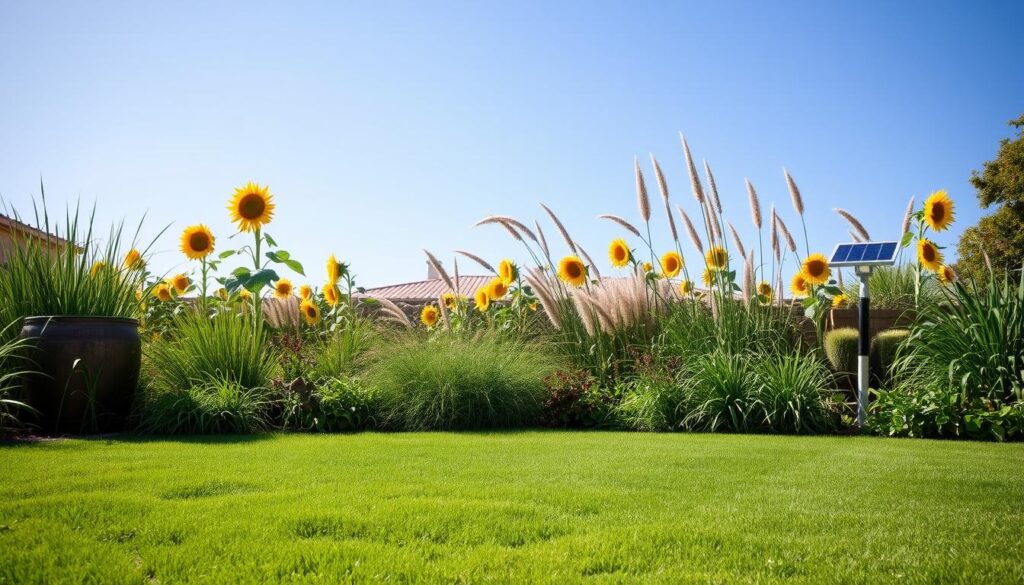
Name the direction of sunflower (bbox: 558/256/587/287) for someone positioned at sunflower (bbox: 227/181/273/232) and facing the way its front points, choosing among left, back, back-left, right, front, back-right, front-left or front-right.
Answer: left

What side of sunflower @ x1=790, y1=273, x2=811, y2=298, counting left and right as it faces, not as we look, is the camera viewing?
front

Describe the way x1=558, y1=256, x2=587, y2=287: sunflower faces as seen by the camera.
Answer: facing the viewer

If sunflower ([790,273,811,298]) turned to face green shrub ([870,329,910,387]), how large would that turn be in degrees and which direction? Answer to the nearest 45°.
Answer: approximately 45° to its left

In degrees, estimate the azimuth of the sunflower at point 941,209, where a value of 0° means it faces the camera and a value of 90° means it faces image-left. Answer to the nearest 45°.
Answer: approximately 315°

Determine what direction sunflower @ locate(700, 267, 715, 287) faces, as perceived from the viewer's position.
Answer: facing the viewer and to the left of the viewer

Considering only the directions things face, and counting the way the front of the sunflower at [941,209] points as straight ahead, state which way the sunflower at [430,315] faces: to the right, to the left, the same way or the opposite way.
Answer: the same way

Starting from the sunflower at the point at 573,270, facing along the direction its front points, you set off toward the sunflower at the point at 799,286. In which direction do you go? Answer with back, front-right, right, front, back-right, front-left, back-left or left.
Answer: left

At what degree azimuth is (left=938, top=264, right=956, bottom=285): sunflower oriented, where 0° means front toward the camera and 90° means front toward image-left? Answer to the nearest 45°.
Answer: approximately 315°

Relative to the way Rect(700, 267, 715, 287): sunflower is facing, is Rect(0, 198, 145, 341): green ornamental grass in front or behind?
in front

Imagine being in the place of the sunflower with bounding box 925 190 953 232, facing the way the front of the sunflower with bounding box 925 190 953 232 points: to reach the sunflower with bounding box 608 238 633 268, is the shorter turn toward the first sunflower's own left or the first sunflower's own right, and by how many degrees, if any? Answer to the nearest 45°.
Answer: approximately 135° to the first sunflower's own right

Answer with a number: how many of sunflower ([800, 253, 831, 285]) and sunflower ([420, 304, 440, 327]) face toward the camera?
2

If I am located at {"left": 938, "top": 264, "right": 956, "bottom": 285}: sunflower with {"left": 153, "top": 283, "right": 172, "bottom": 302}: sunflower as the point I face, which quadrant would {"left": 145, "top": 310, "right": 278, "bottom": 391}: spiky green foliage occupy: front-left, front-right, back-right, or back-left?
front-left

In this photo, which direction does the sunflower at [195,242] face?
toward the camera

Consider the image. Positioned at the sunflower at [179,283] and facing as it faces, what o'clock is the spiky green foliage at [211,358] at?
The spiky green foliage is roughly at 12 o'clock from the sunflower.

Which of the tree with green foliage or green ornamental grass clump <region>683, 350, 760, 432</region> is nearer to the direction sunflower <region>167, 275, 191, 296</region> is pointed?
the green ornamental grass clump

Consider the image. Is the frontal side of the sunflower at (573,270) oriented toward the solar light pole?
no

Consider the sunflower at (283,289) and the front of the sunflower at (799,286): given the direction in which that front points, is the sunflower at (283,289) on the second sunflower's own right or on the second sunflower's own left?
on the second sunflower's own right

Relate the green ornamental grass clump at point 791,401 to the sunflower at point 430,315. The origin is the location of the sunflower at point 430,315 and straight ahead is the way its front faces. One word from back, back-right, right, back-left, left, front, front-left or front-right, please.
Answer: front-left

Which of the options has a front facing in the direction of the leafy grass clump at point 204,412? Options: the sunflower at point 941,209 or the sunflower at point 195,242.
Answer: the sunflower at point 195,242
